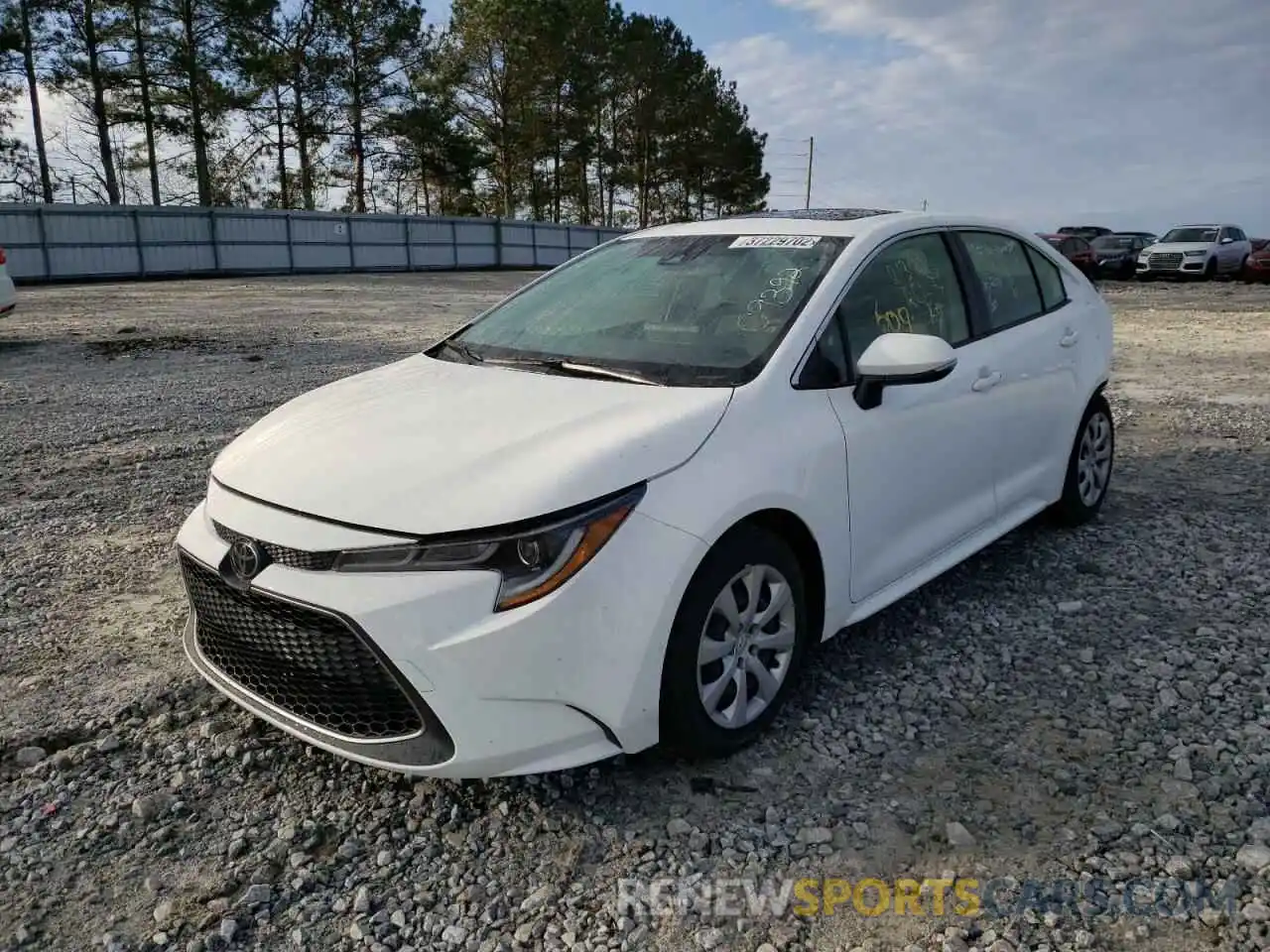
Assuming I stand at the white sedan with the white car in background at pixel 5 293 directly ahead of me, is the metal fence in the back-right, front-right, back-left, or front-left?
front-right

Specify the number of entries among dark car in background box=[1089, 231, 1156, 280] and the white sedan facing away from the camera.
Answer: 0

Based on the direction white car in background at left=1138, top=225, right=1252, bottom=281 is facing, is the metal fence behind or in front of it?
in front

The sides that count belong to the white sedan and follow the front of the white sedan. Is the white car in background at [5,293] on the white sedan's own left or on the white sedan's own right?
on the white sedan's own right

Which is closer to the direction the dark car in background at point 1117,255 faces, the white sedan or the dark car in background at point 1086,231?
the white sedan

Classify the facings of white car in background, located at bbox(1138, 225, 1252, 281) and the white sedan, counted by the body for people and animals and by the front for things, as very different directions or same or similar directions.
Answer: same or similar directions

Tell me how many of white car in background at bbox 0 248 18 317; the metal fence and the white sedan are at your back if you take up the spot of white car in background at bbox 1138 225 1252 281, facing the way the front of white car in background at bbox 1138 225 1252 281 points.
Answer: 0

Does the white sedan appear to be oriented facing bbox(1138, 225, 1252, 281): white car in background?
no

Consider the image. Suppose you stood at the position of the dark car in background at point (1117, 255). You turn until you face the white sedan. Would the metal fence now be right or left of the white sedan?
right

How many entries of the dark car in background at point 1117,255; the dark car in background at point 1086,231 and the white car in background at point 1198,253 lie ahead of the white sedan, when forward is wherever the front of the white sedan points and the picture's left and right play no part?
0

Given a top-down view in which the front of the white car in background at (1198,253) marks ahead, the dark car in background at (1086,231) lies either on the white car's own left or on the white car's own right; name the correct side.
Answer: on the white car's own right

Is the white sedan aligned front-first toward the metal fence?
no

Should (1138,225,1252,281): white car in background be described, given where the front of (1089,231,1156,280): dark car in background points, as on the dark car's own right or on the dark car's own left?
on the dark car's own left

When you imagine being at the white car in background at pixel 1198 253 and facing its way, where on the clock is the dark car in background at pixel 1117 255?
The dark car in background is roughly at 2 o'clock from the white car in background.

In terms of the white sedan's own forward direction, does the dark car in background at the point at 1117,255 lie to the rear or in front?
to the rear

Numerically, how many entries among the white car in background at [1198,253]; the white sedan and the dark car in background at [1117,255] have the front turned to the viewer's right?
0

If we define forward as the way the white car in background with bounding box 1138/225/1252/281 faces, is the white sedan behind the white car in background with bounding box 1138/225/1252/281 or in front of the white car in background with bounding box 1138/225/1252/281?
in front

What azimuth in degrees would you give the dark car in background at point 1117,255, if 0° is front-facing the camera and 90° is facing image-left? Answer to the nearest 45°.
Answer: approximately 45°

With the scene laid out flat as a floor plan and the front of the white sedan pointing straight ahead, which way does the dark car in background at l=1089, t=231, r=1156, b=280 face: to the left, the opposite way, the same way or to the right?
the same way

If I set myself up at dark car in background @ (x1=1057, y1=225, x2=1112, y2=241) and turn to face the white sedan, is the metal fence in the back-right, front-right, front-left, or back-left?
front-right

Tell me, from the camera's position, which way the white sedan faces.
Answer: facing the viewer and to the left of the viewer
